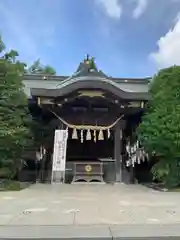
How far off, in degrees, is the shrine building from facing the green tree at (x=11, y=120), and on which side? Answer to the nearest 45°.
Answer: approximately 45° to its right

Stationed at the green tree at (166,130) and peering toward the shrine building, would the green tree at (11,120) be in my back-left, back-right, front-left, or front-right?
front-left

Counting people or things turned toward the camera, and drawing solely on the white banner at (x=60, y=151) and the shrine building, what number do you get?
2

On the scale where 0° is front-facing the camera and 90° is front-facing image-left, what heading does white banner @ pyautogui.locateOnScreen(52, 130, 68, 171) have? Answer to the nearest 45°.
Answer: approximately 0°

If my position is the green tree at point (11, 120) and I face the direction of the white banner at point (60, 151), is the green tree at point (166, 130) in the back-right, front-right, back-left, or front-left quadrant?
front-right

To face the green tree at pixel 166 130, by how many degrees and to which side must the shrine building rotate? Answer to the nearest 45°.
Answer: approximately 45° to its left

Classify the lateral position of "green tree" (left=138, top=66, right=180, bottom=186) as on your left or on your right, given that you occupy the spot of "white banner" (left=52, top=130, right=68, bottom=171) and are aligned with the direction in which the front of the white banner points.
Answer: on your left

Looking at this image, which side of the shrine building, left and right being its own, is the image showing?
front

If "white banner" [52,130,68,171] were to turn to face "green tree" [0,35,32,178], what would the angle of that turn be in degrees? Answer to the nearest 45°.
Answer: approximately 90° to its right
